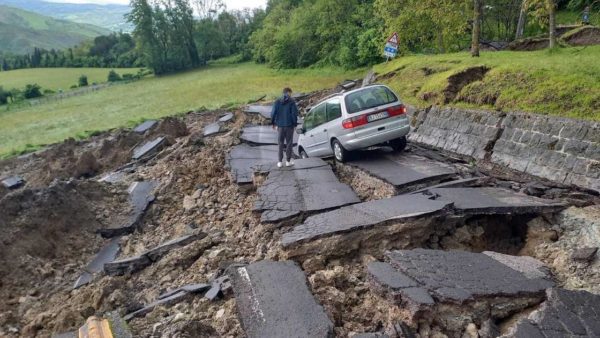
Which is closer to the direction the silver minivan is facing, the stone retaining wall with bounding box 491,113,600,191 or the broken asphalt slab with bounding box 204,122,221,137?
the broken asphalt slab

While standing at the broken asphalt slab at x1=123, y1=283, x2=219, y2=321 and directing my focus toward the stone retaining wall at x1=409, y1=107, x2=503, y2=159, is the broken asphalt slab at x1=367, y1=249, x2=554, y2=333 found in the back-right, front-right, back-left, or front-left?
front-right

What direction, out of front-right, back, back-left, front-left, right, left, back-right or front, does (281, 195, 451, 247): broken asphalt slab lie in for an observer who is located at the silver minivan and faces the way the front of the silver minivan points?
back-left

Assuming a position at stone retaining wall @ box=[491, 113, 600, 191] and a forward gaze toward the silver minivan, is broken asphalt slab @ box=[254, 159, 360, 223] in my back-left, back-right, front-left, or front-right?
front-left

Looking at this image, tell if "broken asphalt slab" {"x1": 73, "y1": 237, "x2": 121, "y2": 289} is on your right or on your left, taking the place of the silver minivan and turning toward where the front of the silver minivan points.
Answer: on your left

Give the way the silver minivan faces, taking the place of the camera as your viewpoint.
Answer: facing away from the viewer and to the left of the viewer

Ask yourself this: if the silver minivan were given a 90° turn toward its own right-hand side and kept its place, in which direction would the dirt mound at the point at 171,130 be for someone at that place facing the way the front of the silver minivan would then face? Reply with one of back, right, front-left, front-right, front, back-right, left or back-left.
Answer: left

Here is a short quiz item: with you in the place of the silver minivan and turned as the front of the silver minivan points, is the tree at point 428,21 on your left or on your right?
on your right

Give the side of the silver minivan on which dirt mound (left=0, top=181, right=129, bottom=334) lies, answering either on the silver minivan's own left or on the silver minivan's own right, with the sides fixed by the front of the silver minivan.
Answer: on the silver minivan's own left

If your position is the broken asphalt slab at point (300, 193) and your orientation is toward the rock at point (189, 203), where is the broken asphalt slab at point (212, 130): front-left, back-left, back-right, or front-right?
front-right

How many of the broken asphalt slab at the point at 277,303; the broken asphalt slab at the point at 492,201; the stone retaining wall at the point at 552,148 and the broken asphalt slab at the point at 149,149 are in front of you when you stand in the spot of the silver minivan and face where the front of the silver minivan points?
1
